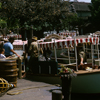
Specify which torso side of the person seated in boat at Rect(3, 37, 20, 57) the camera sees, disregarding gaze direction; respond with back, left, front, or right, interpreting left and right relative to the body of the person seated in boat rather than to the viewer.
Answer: right

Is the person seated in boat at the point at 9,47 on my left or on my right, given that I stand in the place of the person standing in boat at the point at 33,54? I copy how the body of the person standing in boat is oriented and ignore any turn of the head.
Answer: on my left
